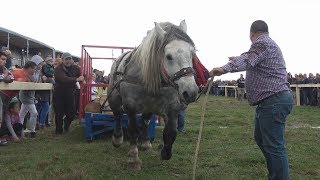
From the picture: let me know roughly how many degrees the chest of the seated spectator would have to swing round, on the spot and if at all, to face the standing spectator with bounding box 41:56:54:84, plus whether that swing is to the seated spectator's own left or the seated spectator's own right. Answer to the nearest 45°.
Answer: approximately 90° to the seated spectator's own left

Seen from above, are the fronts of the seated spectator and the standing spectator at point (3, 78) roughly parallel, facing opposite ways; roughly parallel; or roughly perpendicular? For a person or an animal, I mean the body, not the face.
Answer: roughly parallel

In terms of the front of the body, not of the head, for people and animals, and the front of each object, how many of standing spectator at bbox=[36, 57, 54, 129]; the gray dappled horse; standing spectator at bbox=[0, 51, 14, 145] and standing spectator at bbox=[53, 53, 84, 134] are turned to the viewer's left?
0

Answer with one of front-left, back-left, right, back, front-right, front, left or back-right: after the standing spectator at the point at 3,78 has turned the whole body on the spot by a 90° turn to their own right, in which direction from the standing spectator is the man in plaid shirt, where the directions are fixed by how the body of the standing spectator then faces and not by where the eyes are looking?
left

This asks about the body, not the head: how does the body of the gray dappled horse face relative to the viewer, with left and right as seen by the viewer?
facing the viewer and to the right of the viewer

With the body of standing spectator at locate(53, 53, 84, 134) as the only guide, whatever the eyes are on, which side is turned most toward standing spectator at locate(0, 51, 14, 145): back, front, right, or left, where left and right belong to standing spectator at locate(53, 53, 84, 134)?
right

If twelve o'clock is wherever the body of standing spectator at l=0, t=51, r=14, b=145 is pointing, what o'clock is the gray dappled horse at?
The gray dappled horse is roughly at 12 o'clock from the standing spectator.

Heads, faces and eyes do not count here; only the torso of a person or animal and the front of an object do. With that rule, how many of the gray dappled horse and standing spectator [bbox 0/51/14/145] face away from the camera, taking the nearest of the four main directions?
0

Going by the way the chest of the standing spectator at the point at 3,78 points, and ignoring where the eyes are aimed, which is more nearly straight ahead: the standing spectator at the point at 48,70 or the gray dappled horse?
the gray dappled horse

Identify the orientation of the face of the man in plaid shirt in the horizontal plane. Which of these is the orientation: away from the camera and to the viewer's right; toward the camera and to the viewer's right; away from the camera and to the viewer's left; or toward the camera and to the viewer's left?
away from the camera and to the viewer's left
